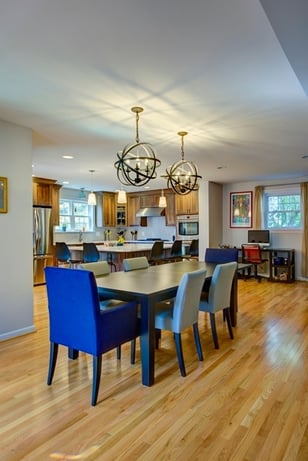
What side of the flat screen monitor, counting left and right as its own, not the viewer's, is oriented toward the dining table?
front

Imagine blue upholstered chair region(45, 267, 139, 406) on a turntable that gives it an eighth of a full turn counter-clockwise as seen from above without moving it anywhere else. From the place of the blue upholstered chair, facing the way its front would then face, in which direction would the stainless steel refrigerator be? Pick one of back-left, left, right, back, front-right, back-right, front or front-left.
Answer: front

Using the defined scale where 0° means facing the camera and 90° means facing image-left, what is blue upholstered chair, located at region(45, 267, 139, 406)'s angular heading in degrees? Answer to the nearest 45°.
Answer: approximately 225°

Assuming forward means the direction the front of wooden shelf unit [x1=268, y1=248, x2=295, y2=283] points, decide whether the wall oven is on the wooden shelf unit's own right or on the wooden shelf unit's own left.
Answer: on the wooden shelf unit's own right

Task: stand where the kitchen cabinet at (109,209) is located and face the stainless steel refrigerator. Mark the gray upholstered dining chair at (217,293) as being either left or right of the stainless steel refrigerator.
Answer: left

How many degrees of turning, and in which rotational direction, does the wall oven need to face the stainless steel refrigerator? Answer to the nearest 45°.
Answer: approximately 45° to its right

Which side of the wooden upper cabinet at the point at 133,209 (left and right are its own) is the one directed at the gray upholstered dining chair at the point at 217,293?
front

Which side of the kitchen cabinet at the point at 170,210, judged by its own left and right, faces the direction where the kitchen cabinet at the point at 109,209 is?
right

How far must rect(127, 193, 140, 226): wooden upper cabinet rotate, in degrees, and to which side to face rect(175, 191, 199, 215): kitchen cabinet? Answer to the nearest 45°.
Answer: approximately 45° to its left

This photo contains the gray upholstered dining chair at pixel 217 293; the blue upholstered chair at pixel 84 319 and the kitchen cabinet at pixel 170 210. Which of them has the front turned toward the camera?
the kitchen cabinet

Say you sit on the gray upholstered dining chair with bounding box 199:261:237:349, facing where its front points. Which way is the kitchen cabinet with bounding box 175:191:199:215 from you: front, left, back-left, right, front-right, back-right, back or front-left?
front-right

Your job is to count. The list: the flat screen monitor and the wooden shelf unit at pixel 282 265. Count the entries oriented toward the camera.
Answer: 2

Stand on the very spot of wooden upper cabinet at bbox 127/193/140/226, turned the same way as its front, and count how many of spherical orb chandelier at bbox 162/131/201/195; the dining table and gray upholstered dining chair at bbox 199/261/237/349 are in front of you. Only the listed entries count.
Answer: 3

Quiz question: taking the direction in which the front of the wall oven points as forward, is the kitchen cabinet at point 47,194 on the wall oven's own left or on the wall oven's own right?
on the wall oven's own right

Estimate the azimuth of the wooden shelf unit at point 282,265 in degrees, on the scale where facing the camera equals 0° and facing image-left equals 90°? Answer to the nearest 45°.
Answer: approximately 0°

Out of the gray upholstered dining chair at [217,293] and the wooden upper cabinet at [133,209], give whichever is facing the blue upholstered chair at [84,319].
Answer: the wooden upper cabinet
